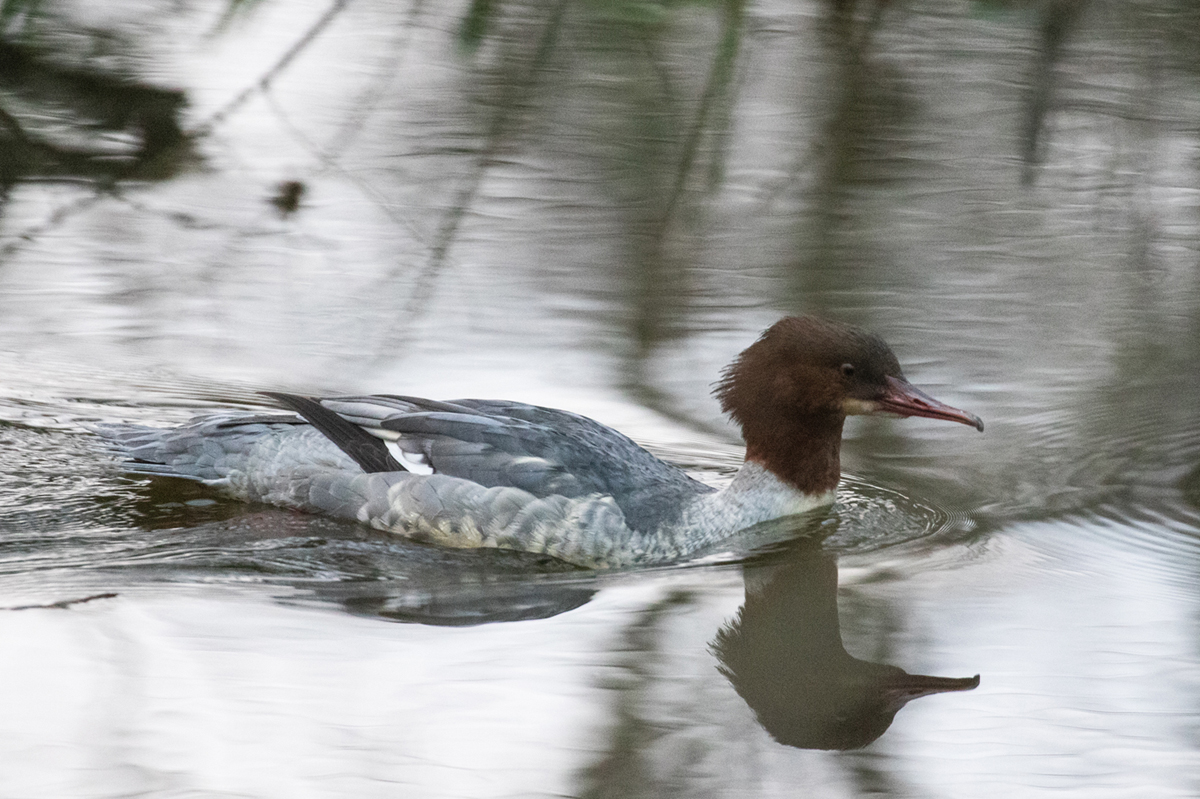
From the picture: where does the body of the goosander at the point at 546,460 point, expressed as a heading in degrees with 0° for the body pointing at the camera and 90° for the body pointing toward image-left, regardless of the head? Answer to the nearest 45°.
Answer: approximately 270°
